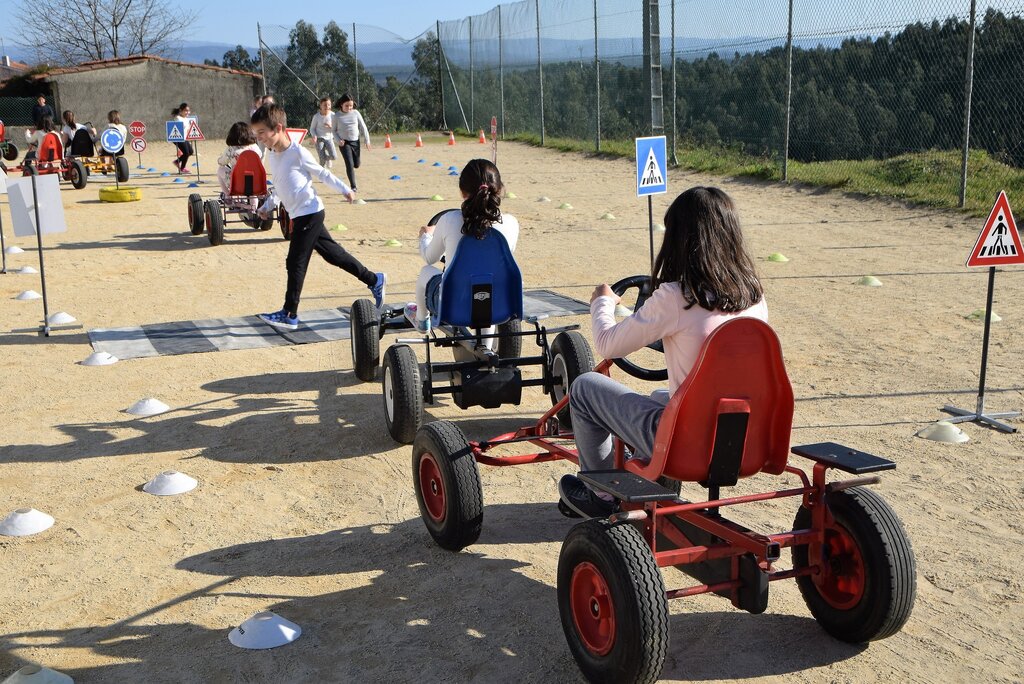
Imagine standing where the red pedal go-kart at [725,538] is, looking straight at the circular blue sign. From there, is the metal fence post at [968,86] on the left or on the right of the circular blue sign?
right

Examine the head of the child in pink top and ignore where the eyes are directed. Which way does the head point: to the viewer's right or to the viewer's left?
to the viewer's left

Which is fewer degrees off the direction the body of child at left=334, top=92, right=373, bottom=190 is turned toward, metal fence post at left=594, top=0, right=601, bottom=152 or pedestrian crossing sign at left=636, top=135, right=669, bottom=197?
the pedestrian crossing sign

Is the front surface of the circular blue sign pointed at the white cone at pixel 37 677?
yes

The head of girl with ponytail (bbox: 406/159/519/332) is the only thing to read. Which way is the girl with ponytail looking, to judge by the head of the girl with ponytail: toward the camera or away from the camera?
away from the camera

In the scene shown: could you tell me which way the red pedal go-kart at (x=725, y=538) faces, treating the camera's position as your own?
facing away from the viewer and to the left of the viewer

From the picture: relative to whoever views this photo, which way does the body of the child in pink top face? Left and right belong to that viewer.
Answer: facing away from the viewer and to the left of the viewer

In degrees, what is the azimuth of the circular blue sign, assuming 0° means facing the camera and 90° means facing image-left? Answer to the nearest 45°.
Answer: approximately 0°
